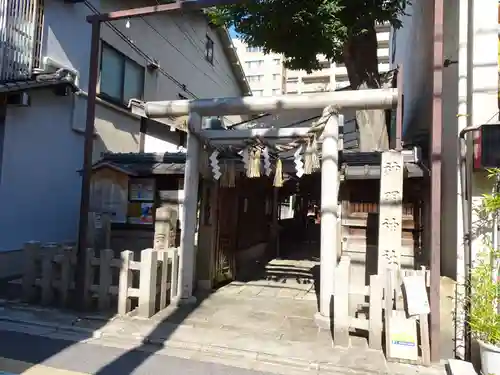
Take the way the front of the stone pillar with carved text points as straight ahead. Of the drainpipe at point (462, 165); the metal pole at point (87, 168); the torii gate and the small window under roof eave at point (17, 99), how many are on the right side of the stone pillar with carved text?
3

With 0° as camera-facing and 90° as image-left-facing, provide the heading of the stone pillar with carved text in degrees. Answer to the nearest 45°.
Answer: approximately 0°

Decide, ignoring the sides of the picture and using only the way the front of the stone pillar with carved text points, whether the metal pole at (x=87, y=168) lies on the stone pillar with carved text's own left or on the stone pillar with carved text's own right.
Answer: on the stone pillar with carved text's own right

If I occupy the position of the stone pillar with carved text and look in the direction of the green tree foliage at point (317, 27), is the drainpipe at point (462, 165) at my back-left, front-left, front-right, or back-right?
back-right

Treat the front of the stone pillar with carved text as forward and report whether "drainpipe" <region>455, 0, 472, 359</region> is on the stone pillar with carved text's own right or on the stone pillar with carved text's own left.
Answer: on the stone pillar with carved text's own left

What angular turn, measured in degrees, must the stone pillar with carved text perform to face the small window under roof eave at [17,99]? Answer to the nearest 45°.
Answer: approximately 90° to its right

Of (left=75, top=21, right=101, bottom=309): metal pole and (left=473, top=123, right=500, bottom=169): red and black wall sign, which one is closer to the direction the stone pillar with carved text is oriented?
the red and black wall sign

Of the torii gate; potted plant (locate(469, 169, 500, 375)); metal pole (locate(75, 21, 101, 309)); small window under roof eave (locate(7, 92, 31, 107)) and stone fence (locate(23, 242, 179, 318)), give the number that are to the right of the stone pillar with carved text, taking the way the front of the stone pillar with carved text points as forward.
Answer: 4

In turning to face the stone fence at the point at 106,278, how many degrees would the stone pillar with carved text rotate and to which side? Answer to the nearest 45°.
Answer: approximately 90° to its right

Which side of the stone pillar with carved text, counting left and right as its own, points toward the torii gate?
right
